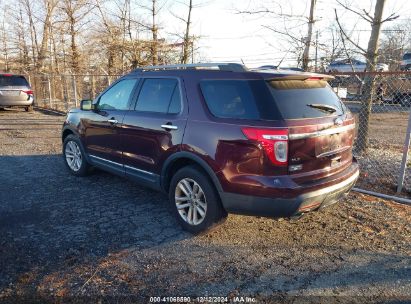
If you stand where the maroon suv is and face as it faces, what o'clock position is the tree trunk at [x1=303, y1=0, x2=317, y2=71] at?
The tree trunk is roughly at 2 o'clock from the maroon suv.

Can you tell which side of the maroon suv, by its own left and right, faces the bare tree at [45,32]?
front

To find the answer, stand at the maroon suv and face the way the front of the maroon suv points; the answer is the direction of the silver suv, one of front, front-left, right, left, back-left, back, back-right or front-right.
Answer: front

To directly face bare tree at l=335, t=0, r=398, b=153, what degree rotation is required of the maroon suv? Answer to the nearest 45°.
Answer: approximately 90° to its right

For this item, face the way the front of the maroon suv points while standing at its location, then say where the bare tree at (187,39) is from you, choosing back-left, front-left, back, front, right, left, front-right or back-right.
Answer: front-right

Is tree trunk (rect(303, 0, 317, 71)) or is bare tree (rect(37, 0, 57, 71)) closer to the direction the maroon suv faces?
the bare tree

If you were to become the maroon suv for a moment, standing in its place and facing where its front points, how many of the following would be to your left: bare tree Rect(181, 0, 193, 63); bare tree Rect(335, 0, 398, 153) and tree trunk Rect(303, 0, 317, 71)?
0

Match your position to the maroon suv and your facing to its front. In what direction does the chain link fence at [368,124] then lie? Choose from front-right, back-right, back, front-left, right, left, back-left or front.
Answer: right

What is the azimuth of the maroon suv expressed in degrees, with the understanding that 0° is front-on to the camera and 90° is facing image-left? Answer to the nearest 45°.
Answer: approximately 135°

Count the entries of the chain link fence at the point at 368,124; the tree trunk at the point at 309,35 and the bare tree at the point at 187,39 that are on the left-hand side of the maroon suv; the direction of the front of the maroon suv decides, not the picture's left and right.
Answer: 0

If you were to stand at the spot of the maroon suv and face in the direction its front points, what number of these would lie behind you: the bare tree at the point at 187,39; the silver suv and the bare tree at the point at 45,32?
0
